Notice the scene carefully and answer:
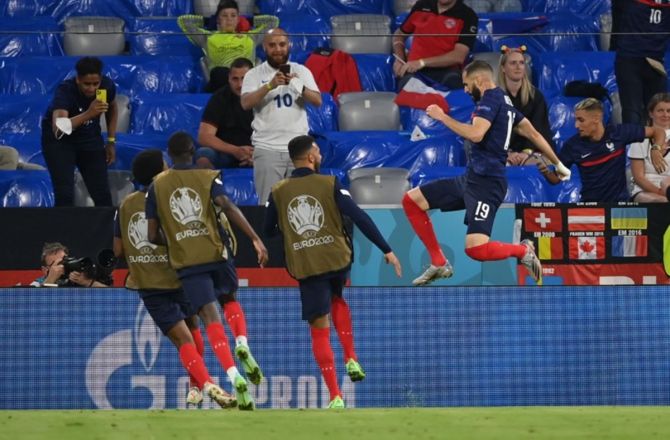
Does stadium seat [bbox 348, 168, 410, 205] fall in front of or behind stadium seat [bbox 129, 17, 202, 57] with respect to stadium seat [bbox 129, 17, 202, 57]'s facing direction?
in front

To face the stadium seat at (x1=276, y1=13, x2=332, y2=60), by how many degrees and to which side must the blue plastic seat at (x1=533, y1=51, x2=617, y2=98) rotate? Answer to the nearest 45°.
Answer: approximately 90° to its right

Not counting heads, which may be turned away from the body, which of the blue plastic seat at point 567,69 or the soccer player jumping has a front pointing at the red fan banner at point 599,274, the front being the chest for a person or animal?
the blue plastic seat

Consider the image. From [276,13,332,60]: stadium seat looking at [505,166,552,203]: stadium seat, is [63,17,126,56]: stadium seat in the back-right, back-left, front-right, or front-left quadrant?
back-right

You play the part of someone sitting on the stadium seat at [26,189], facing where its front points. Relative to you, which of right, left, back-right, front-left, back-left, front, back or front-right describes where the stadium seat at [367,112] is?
left

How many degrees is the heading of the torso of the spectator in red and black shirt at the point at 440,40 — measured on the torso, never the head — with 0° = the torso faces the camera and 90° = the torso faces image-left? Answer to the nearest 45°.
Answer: approximately 45°

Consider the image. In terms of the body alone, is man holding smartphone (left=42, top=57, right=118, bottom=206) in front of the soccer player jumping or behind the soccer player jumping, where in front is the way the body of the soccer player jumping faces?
in front

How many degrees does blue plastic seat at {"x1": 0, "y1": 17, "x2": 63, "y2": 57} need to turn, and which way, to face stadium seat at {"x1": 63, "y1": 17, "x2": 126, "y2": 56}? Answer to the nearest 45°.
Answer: approximately 45° to its left

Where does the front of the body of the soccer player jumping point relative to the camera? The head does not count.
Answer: to the viewer's left

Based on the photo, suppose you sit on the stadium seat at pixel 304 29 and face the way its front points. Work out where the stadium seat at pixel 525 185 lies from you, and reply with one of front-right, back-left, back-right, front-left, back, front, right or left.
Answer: front-left

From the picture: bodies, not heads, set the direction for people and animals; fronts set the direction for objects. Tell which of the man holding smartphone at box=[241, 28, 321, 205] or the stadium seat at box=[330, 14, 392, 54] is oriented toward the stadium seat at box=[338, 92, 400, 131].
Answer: the stadium seat at box=[330, 14, 392, 54]
